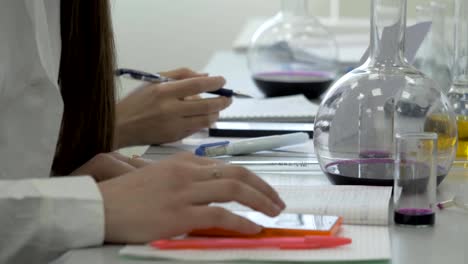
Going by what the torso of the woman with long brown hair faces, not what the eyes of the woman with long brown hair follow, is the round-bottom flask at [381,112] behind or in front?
in front

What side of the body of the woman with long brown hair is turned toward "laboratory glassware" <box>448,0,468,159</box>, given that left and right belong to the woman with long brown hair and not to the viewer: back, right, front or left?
front

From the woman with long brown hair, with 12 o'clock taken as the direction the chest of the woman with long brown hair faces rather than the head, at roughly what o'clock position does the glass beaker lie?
The glass beaker is roughly at 1 o'clock from the woman with long brown hair.

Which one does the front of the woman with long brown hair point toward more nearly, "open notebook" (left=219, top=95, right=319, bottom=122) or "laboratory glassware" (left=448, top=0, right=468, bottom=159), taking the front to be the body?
the laboratory glassware

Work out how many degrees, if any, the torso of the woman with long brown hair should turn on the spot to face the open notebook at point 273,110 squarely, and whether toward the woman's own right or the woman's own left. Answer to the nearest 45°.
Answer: approximately 45° to the woman's own left

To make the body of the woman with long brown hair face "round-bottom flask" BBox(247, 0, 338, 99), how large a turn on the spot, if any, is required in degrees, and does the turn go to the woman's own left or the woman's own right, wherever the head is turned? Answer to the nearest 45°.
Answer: approximately 45° to the woman's own left

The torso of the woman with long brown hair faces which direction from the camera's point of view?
to the viewer's right
